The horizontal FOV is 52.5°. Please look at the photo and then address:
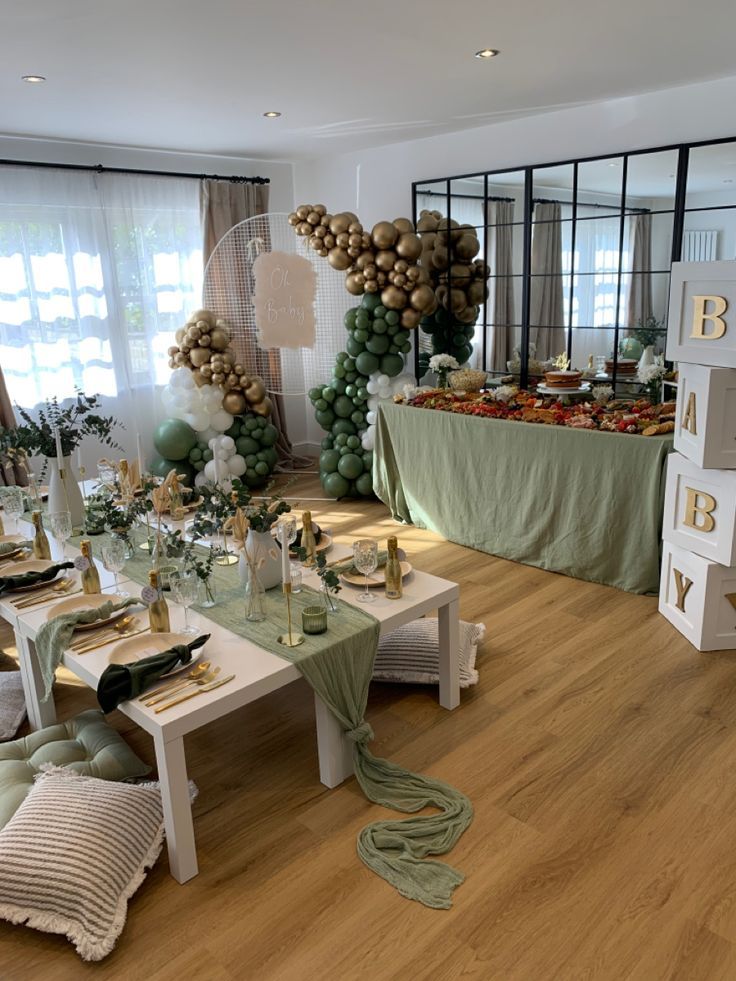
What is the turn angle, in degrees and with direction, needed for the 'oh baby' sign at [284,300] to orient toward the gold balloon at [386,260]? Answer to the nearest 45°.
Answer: approximately 45° to its left

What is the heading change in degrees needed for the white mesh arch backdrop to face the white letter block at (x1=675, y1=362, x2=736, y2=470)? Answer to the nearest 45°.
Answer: approximately 45° to its left

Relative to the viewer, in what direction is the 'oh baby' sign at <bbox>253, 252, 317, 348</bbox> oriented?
toward the camera

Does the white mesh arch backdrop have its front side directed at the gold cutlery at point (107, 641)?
yes

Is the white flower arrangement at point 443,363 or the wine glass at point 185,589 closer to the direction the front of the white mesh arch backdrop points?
the wine glass

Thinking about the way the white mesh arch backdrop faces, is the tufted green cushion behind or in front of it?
in front

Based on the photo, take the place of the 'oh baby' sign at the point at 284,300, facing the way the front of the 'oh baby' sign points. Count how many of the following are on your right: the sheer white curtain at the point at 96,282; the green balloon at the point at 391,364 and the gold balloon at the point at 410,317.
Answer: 1

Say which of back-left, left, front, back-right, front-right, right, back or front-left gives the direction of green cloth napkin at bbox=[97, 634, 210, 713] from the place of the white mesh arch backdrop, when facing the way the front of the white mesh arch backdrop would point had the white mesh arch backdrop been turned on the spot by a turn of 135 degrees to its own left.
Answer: back-right

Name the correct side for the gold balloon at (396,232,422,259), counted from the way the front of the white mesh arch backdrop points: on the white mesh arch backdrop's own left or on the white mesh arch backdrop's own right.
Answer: on the white mesh arch backdrop's own left

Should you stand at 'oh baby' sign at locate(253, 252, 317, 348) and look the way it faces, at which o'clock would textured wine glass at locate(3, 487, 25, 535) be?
The textured wine glass is roughly at 1 o'clock from the 'oh baby' sign.

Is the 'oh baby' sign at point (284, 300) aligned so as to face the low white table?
yes

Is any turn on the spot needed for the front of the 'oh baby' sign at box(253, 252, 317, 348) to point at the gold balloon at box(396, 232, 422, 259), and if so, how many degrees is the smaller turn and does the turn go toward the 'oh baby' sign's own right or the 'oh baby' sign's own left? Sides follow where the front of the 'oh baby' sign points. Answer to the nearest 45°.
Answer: approximately 45° to the 'oh baby' sign's own left

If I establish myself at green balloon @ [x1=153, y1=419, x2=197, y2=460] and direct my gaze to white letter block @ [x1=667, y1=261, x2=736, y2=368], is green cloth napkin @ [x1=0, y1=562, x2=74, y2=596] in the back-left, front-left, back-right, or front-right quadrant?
front-right

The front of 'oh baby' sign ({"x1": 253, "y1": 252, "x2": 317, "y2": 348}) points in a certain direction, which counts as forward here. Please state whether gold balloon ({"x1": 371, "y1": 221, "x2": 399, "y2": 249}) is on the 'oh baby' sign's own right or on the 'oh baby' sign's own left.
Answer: on the 'oh baby' sign's own left

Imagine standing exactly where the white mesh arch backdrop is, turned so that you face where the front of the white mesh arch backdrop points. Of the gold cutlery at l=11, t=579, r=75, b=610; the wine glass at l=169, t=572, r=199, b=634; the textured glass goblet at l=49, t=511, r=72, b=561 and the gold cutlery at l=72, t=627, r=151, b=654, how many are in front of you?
4

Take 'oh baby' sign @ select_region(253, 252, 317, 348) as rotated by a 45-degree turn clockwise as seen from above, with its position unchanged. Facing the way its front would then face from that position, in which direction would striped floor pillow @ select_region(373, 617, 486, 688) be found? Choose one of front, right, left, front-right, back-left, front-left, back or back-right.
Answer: front-left

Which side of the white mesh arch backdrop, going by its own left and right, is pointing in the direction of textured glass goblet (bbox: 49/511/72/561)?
front

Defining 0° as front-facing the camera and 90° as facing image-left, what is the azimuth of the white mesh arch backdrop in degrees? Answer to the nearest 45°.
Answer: approximately 0°
